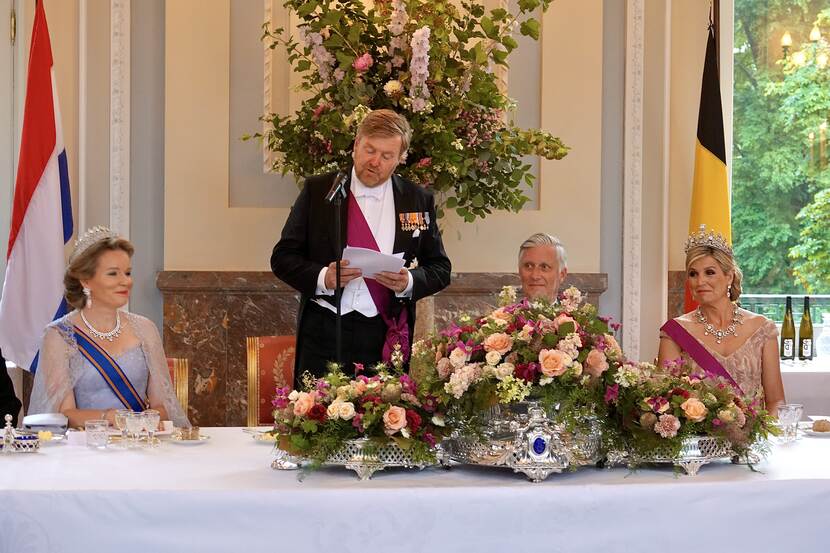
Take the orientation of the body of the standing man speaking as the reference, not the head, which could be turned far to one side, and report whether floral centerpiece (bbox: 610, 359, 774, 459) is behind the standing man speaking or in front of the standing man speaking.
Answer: in front

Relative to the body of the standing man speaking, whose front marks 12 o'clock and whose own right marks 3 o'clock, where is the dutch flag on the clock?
The dutch flag is roughly at 4 o'clock from the standing man speaking.

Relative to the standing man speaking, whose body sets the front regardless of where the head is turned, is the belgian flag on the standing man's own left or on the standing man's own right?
on the standing man's own left

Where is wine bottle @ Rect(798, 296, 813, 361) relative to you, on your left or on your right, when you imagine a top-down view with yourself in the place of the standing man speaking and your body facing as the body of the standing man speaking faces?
on your left

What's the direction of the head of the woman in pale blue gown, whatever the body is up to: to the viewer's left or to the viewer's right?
to the viewer's right

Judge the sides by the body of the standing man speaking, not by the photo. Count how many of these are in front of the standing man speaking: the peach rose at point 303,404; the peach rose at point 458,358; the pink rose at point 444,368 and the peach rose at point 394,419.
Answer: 4

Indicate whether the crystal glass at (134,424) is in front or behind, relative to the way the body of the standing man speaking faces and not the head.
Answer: in front

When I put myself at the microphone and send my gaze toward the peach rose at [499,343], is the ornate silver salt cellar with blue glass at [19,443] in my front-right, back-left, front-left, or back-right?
back-right

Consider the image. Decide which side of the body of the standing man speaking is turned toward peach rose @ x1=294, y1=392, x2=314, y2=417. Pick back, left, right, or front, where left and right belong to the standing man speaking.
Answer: front

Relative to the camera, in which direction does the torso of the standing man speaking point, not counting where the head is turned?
toward the camera

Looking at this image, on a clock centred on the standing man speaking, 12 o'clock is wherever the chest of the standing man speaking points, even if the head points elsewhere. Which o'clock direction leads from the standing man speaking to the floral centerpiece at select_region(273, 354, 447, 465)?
The floral centerpiece is roughly at 12 o'clock from the standing man speaking.

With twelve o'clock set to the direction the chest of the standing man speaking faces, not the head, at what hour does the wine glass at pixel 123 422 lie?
The wine glass is roughly at 1 o'clock from the standing man speaking.

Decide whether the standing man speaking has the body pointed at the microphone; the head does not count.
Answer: yes

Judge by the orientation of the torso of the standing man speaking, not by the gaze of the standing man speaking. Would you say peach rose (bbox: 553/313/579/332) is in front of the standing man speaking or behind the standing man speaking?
in front

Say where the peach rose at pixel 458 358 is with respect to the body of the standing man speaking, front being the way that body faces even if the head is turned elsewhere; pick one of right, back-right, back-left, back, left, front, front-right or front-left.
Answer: front

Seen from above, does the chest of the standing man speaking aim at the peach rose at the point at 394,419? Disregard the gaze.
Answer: yes
